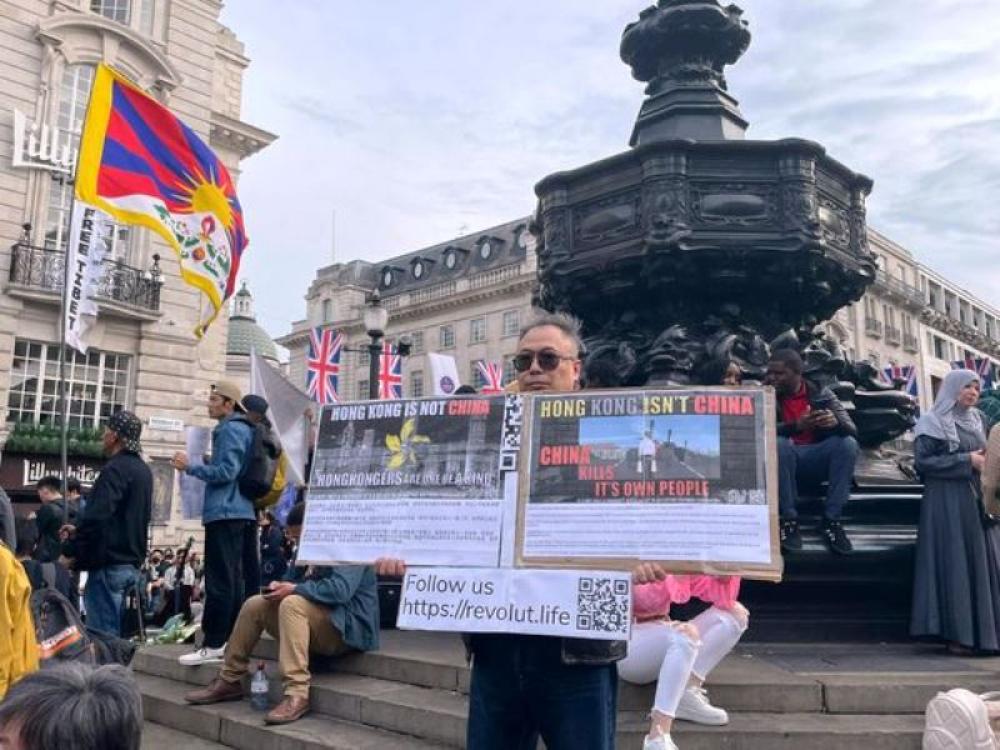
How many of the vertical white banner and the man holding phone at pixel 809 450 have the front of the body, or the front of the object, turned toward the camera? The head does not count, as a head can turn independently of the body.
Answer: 2

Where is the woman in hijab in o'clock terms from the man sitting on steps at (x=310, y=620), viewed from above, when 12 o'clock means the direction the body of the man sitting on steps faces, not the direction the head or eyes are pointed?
The woman in hijab is roughly at 8 o'clock from the man sitting on steps.

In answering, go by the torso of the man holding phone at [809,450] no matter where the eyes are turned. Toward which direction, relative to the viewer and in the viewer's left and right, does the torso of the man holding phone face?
facing the viewer

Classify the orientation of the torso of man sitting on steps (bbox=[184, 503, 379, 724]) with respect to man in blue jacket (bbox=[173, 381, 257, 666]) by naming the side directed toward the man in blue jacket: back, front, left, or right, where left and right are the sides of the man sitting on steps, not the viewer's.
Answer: right

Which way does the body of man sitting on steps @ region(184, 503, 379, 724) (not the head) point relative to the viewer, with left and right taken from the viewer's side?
facing the viewer and to the left of the viewer

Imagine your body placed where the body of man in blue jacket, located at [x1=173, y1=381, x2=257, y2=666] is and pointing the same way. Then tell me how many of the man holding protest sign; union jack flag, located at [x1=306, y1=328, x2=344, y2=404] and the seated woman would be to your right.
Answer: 1

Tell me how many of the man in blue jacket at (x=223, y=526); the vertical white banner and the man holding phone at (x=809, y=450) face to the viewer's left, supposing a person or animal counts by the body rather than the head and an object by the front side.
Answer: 1

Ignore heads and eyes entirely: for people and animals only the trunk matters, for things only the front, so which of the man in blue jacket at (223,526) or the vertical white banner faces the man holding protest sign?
the vertical white banner

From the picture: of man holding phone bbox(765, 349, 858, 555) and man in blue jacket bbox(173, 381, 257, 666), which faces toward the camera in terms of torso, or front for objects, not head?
the man holding phone

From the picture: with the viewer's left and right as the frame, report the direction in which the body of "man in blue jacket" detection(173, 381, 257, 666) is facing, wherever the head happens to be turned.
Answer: facing to the left of the viewer

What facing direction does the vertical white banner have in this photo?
toward the camera
